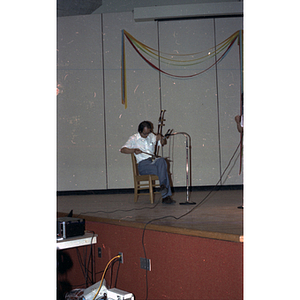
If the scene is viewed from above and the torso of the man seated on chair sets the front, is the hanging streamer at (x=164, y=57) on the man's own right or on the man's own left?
on the man's own left

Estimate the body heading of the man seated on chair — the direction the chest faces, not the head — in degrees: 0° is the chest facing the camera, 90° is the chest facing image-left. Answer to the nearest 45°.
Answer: approximately 315°

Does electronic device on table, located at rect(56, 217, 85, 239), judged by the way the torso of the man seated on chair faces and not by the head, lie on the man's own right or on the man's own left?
on the man's own right

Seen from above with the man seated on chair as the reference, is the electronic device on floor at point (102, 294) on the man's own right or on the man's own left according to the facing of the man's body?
on the man's own right
